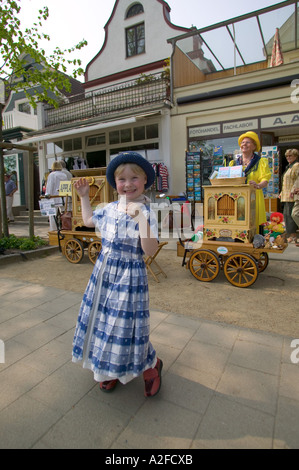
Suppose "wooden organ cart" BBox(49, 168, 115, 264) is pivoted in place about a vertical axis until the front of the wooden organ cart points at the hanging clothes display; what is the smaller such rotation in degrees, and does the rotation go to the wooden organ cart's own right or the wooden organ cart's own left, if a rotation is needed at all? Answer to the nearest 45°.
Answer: approximately 135° to the wooden organ cart's own left

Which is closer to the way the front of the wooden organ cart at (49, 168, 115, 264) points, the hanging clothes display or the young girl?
the young girl

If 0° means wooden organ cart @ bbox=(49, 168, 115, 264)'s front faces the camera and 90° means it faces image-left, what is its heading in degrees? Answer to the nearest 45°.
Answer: approximately 0°
